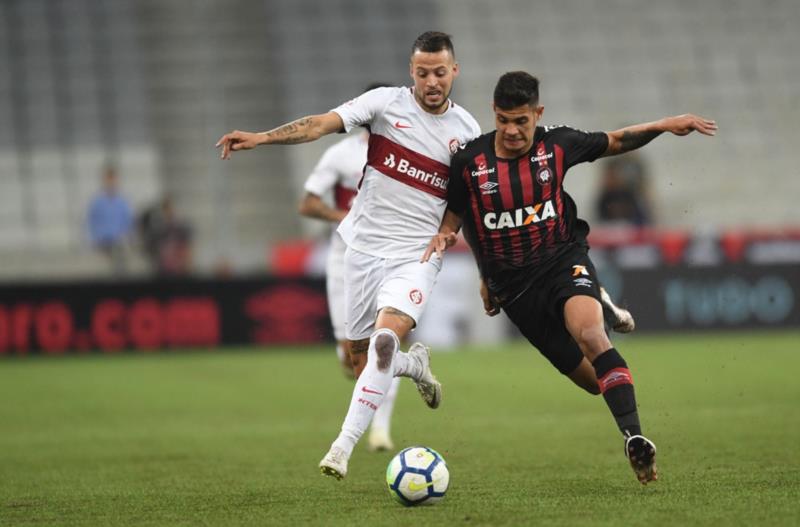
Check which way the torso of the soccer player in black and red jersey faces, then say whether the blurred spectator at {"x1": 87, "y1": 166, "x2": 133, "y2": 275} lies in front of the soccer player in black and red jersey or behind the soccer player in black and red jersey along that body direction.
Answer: behind

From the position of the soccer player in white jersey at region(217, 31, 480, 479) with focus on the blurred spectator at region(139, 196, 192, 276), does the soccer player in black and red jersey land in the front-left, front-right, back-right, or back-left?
back-right

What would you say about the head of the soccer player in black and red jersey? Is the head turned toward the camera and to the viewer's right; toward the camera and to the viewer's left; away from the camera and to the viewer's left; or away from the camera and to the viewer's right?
toward the camera and to the viewer's left

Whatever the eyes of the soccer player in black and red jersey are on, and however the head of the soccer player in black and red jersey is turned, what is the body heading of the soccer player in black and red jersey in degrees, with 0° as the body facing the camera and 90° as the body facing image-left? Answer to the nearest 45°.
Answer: approximately 0°

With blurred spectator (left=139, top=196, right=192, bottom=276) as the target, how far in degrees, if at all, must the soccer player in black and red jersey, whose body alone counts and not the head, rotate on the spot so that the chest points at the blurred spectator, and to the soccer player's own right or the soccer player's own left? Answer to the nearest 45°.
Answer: approximately 135° to the soccer player's own right

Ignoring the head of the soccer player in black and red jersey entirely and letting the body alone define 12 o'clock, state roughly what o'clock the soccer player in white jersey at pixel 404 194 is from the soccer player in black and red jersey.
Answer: The soccer player in white jersey is roughly at 3 o'clock from the soccer player in black and red jersey.

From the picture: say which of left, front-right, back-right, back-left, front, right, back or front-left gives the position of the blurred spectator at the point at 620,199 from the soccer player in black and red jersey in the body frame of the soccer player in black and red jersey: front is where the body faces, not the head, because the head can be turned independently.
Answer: back
